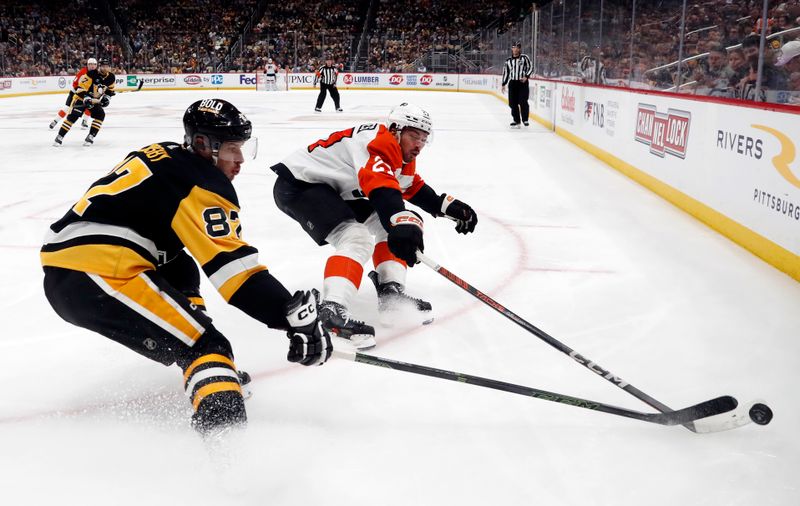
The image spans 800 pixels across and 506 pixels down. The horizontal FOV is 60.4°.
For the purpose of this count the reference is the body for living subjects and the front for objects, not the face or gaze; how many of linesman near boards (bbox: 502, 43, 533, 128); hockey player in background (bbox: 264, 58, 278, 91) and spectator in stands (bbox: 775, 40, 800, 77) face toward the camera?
2

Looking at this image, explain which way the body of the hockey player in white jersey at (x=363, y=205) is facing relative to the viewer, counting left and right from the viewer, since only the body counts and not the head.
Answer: facing the viewer and to the right of the viewer

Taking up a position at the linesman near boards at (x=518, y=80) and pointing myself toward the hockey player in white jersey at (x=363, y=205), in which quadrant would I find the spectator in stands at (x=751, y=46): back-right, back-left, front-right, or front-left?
front-left

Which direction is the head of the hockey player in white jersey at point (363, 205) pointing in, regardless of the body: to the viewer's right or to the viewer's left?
to the viewer's right

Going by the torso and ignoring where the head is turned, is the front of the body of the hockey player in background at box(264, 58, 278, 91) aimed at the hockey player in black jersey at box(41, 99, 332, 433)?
yes

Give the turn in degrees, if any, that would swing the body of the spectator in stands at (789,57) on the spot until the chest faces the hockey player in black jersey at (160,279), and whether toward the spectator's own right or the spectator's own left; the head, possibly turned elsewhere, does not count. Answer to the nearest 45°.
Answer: approximately 45° to the spectator's own left

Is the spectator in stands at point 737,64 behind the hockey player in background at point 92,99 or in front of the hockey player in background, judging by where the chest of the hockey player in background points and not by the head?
in front

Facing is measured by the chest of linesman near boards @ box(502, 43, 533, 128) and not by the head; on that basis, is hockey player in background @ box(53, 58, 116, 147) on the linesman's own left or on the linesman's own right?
on the linesman's own right

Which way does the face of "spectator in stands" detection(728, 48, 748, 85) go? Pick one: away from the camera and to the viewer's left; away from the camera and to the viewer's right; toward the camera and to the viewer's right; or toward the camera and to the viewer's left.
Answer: toward the camera and to the viewer's left

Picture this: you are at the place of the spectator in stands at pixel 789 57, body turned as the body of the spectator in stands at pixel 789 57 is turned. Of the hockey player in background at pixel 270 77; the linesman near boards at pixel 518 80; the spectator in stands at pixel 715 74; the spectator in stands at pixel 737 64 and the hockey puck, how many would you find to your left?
1

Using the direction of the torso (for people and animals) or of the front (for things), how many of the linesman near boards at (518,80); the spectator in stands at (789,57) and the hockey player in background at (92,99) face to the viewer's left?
1

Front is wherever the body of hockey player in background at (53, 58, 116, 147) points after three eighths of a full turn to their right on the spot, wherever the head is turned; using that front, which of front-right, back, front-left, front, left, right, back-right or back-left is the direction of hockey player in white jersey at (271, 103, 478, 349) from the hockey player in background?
left

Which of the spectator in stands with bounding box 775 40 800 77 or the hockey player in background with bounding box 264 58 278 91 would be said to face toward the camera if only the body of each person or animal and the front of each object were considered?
the hockey player in background

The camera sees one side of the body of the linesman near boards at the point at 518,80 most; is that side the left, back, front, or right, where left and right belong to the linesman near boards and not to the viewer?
front

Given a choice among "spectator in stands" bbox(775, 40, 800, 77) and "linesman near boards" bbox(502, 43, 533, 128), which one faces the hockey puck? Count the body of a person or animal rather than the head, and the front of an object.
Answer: the linesman near boards

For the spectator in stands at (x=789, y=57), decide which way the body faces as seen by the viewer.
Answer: to the viewer's left

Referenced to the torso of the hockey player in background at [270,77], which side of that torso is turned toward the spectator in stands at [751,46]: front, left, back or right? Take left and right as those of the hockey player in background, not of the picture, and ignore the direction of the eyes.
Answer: front
